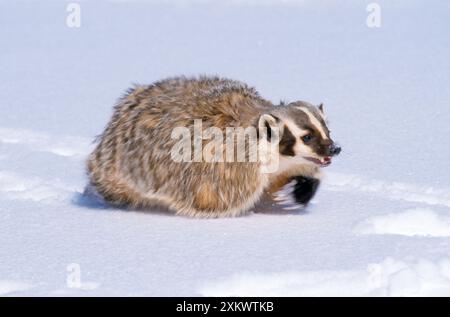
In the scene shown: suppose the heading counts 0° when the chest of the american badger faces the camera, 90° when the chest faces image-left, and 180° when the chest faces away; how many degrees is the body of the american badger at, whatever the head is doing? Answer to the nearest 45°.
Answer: approximately 270°
